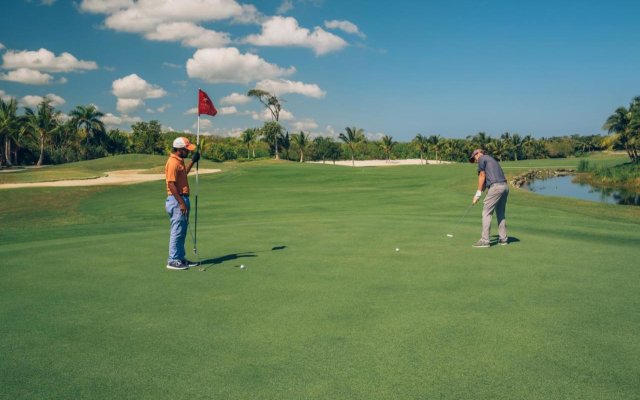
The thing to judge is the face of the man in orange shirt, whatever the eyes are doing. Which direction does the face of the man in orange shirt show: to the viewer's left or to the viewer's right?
to the viewer's right

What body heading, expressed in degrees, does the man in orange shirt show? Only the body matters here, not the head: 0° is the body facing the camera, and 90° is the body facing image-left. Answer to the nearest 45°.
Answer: approximately 270°
